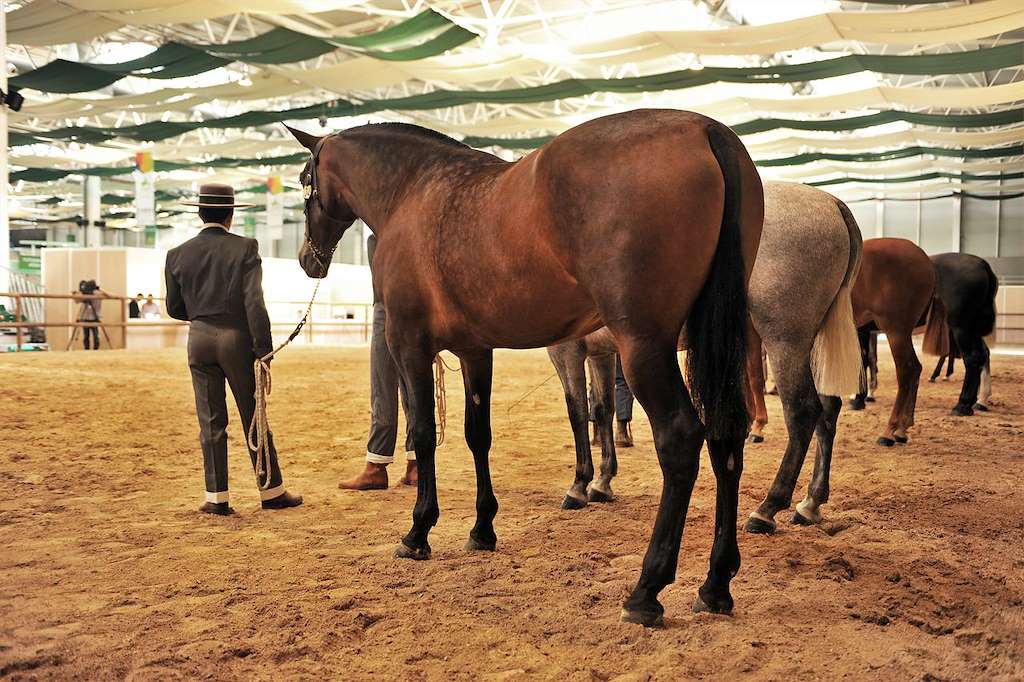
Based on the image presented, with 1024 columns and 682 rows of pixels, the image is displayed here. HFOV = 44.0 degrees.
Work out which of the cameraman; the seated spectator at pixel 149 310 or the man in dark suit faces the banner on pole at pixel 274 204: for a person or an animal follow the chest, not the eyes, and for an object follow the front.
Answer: the man in dark suit

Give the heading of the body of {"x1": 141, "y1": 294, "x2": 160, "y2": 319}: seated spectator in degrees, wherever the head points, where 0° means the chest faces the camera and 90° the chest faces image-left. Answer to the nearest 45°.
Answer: approximately 0°

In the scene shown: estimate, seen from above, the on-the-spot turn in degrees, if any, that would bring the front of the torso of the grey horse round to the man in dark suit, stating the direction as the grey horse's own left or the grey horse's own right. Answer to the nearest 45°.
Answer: approximately 45° to the grey horse's own left

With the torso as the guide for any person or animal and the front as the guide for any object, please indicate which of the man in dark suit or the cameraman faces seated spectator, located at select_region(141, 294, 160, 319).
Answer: the man in dark suit

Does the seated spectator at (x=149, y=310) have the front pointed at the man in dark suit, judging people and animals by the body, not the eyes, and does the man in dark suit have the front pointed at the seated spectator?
yes

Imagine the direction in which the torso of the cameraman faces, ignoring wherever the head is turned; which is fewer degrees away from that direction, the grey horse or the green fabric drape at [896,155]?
the grey horse

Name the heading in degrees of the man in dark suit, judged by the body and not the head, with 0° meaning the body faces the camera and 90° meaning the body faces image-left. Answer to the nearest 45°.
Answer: approximately 180°

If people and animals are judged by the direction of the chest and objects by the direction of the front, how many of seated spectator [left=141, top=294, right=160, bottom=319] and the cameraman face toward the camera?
2

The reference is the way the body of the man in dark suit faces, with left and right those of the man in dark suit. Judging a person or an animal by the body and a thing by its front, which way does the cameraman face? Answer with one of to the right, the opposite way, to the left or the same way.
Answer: the opposite way

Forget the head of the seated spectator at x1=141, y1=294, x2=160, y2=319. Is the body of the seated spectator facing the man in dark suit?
yes
